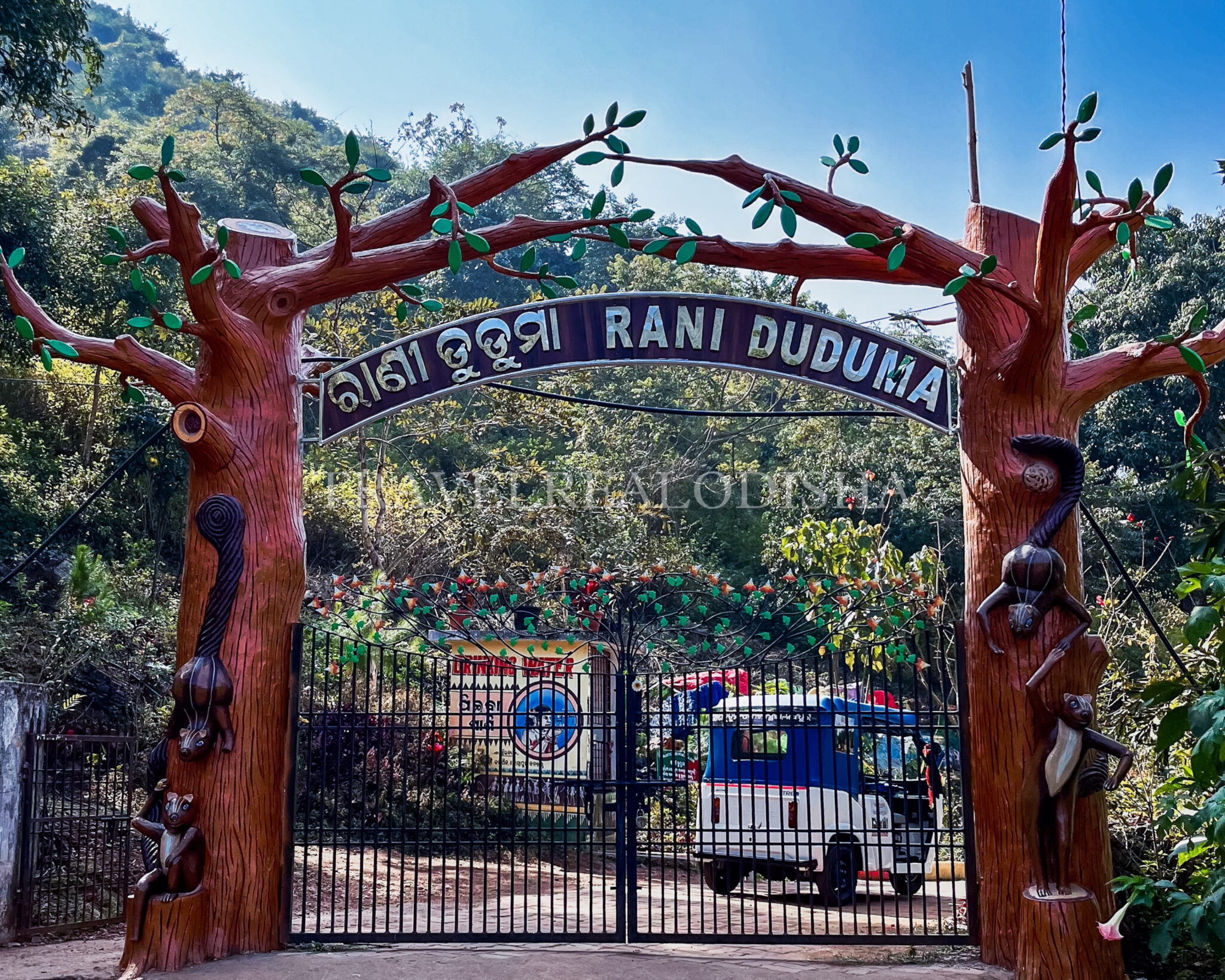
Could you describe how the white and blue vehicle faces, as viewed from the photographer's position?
facing away from the viewer and to the right of the viewer

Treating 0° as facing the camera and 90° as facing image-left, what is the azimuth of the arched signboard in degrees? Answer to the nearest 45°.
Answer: approximately 0°

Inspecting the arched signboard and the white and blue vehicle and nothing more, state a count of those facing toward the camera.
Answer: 1

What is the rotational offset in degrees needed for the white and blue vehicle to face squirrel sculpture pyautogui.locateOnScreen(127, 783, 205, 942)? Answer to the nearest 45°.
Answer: approximately 180°

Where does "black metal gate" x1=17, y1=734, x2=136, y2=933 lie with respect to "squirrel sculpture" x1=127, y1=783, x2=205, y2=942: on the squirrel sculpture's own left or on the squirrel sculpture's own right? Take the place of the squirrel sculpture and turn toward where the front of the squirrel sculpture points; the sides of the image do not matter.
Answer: on the squirrel sculpture's own right
